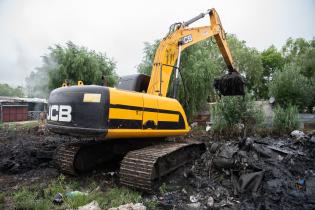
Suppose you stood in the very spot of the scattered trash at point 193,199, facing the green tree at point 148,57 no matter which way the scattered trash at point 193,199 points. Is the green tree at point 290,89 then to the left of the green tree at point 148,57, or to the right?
right

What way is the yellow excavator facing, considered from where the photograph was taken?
facing away from the viewer and to the right of the viewer

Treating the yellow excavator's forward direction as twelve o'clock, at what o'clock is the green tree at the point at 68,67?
The green tree is roughly at 10 o'clock from the yellow excavator.

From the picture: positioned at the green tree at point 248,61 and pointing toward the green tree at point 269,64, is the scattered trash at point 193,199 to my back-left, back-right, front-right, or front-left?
back-right

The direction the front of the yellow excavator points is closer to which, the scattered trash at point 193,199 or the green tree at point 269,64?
the green tree

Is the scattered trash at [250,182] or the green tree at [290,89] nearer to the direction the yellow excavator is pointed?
the green tree

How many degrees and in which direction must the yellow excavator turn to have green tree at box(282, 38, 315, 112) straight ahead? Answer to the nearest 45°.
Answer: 0° — it already faces it

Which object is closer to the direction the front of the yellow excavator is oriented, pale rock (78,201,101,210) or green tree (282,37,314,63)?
the green tree

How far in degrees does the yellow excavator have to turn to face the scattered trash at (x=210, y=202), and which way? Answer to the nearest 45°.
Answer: approximately 90° to its right

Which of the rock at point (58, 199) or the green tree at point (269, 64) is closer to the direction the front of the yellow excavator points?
the green tree

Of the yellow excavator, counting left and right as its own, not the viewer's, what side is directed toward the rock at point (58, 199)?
back
